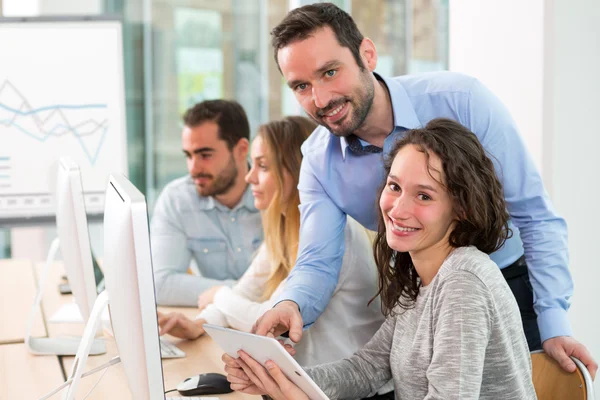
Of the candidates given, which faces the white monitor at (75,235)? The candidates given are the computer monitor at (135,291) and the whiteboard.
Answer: the whiteboard

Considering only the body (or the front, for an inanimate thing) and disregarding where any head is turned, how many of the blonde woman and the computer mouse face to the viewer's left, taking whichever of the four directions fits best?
2

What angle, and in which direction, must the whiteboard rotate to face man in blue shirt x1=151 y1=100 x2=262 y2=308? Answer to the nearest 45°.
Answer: approximately 45° to its left

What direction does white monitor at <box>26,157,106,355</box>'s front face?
to the viewer's right

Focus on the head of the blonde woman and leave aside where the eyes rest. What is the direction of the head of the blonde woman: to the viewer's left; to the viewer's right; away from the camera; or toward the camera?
to the viewer's left

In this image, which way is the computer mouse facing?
to the viewer's left

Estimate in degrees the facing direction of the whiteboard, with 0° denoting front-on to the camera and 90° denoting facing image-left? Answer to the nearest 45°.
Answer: approximately 0°

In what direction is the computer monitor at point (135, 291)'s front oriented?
to the viewer's right

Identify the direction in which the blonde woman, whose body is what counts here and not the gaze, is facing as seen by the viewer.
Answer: to the viewer's left

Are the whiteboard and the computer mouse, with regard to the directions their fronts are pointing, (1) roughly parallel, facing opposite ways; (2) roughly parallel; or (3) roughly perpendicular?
roughly perpendicular
